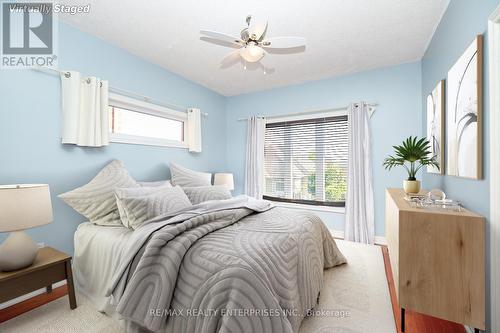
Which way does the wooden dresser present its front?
to the viewer's left

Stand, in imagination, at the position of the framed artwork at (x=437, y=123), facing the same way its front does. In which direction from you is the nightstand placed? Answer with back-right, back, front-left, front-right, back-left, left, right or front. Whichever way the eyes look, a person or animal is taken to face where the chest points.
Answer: front-left

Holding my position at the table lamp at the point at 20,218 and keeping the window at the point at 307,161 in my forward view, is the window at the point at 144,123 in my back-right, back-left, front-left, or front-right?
front-left

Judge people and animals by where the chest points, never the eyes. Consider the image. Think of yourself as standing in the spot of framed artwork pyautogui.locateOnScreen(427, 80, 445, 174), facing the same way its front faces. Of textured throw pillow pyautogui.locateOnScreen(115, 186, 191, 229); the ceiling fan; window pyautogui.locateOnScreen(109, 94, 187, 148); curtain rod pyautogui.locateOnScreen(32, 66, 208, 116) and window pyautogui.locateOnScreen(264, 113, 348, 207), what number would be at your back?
0

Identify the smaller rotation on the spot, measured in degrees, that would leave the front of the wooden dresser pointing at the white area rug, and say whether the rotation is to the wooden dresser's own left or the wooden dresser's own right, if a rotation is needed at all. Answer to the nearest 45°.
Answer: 0° — it already faces it

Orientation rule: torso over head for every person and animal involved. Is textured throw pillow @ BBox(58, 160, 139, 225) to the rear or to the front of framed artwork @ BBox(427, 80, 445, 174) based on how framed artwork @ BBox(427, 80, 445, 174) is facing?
to the front

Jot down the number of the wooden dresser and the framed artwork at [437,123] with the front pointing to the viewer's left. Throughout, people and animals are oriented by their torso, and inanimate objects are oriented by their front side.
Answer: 2

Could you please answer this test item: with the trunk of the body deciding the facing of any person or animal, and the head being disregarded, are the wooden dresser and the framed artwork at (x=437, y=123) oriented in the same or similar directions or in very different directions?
same or similar directions

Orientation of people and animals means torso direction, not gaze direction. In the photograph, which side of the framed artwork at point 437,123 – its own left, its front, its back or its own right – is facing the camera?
left

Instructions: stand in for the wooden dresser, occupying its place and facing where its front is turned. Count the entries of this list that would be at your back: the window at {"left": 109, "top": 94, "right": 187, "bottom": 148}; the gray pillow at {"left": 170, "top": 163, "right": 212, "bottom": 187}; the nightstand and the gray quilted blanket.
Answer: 0

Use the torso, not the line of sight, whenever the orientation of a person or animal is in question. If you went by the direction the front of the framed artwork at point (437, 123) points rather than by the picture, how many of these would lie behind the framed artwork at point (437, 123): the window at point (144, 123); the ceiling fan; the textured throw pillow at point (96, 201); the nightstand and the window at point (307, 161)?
0

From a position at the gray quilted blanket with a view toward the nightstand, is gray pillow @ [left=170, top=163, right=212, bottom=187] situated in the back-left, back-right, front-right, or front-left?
front-right

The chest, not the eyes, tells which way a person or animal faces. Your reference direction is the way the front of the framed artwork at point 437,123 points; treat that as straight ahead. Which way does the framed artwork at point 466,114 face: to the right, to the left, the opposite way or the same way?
the same way

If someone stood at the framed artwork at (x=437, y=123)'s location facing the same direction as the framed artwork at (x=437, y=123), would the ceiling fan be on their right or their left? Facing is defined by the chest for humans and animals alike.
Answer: on their left

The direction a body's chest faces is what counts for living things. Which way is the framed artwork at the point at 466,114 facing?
to the viewer's left

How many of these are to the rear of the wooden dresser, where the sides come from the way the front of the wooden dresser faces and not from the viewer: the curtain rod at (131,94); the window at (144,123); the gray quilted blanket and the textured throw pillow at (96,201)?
0
